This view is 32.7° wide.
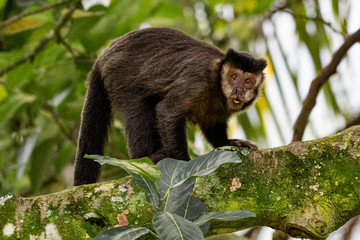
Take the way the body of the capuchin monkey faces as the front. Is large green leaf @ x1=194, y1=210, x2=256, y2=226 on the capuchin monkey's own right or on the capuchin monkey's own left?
on the capuchin monkey's own right

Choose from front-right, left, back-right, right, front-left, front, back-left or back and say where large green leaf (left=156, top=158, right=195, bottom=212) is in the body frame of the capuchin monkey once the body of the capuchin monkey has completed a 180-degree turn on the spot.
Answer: left

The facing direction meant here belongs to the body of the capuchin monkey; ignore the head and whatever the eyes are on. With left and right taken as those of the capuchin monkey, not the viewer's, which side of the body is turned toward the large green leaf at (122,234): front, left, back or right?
right

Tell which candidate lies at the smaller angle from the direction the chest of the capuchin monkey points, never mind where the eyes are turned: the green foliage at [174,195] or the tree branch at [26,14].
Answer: the green foliage

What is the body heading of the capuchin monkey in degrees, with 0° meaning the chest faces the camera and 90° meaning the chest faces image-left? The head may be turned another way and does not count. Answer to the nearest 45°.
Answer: approximately 270°

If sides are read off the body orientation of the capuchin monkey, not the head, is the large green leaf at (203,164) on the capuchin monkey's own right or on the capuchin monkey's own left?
on the capuchin monkey's own right

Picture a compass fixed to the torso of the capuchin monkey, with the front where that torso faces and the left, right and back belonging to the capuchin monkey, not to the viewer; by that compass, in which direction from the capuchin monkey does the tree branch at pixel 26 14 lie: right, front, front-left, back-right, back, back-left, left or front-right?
back-left

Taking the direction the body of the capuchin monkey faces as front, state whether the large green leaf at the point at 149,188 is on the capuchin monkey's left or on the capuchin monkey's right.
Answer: on the capuchin monkey's right

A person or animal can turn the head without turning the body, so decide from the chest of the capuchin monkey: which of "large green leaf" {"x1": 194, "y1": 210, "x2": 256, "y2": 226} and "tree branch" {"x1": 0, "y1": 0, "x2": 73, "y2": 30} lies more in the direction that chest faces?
the large green leaf

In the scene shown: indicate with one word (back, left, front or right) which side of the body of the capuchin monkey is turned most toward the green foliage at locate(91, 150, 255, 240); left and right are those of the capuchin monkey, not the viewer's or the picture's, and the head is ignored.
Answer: right
